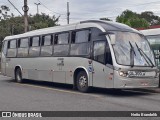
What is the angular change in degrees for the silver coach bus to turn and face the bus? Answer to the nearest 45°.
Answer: approximately 90° to its left

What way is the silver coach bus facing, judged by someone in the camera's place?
facing the viewer and to the right of the viewer
